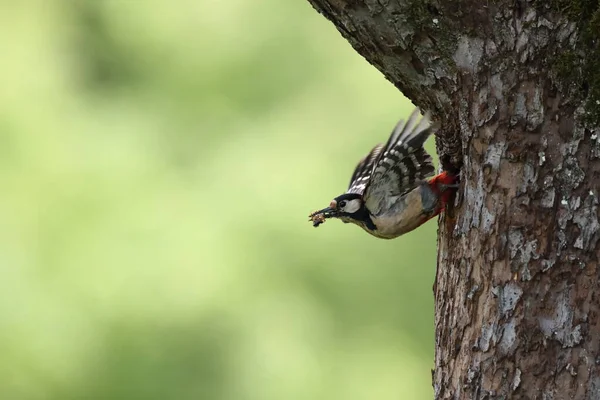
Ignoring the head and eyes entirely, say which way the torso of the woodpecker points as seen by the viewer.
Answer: to the viewer's left
